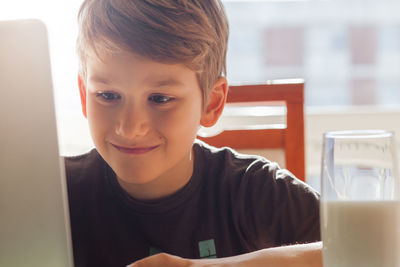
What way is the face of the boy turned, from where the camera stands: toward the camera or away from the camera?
toward the camera

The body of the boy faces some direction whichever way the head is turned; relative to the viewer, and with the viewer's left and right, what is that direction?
facing the viewer

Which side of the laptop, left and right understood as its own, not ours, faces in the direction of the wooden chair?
front

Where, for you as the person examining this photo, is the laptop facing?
facing away from the viewer and to the right of the viewer

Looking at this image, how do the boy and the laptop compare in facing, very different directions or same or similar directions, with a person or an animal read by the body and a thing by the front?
very different directions

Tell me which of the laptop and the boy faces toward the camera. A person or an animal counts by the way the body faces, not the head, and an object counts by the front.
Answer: the boy

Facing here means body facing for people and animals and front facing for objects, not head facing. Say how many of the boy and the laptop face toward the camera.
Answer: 1
